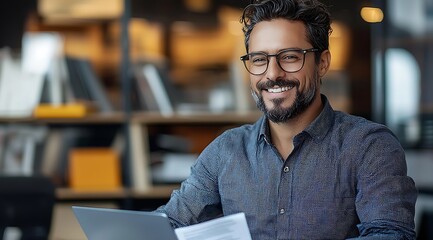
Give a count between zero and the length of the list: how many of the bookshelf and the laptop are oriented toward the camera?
1

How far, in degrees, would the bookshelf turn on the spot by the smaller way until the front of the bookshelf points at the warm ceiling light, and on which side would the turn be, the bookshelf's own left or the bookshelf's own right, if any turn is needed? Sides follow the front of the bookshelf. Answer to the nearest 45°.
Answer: approximately 90° to the bookshelf's own left

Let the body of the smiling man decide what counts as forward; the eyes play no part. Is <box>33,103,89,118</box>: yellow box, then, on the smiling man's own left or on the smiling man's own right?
on the smiling man's own right

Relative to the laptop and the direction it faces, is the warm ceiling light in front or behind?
in front

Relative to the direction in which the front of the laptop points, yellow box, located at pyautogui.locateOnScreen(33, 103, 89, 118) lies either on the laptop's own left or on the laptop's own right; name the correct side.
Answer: on the laptop's own left

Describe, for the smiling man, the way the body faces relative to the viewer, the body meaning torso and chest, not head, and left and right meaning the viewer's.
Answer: facing the viewer and to the left of the viewer

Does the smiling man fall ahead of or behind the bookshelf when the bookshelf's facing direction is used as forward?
ahead

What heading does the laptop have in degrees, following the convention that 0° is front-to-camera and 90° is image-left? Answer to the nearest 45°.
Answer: approximately 225°

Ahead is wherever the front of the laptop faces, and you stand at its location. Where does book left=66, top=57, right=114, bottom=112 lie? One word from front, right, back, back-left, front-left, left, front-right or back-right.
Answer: front-left

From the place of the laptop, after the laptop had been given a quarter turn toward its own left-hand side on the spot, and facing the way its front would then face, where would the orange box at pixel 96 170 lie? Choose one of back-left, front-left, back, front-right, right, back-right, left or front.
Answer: front-right

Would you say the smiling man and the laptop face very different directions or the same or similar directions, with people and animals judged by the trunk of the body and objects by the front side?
very different directions

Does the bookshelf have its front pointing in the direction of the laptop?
yes

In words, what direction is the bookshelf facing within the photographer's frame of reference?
facing the viewer
